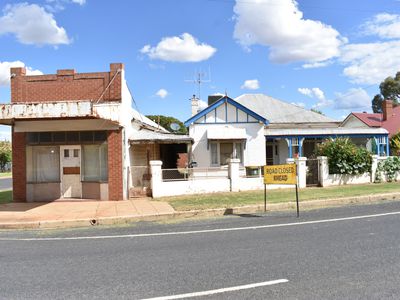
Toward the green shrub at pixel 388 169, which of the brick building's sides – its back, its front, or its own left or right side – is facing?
left

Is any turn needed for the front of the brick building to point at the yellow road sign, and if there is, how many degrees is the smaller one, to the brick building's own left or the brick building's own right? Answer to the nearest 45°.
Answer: approximately 45° to the brick building's own left

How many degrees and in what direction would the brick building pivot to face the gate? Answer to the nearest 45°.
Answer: approximately 90° to its left

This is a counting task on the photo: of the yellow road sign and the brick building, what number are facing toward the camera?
2

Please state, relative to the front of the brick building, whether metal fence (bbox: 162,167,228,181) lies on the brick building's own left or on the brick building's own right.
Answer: on the brick building's own left

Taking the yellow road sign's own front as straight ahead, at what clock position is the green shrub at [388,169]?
The green shrub is roughly at 7 o'clock from the yellow road sign.
